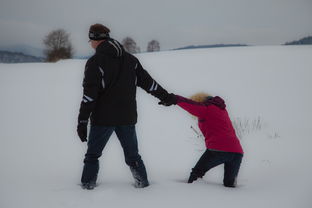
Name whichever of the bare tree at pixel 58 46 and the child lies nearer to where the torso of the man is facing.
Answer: the bare tree

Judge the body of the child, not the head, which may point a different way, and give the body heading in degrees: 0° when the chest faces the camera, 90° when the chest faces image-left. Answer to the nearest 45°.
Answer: approximately 135°

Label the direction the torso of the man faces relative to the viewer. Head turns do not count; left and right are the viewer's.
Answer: facing away from the viewer and to the left of the viewer

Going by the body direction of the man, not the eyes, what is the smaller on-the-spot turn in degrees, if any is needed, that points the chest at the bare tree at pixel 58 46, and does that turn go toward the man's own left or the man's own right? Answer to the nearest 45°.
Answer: approximately 45° to the man's own right

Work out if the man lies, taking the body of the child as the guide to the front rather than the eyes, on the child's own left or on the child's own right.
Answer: on the child's own left

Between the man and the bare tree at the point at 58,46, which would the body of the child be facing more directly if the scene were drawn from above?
the man
